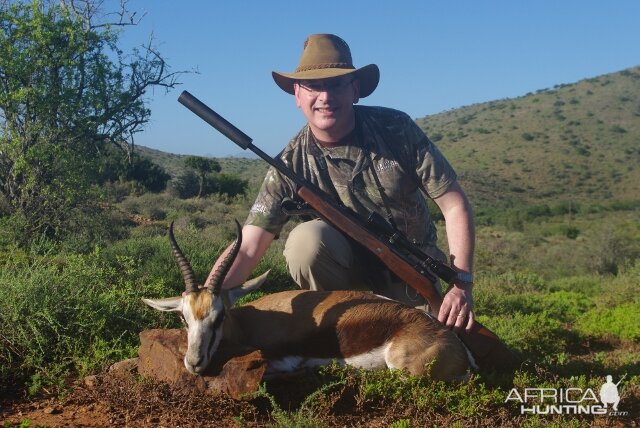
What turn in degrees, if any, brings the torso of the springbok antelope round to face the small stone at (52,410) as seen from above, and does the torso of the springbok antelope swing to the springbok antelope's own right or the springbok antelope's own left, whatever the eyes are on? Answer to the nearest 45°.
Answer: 0° — it already faces it

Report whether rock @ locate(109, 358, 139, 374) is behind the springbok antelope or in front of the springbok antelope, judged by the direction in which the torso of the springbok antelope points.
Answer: in front

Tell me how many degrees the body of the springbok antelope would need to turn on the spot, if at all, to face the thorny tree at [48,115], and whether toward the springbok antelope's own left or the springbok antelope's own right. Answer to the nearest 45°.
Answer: approximately 45° to the springbok antelope's own right

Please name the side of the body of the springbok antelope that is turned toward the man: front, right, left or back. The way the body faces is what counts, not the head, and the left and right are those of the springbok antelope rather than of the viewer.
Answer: right

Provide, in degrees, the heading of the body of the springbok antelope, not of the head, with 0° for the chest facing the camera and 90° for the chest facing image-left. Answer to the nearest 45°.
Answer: approximately 90°

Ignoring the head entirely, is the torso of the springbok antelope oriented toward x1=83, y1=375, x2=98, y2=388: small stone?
yes

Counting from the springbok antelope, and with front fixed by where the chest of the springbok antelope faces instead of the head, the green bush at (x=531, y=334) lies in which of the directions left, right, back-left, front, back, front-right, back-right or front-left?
back-right

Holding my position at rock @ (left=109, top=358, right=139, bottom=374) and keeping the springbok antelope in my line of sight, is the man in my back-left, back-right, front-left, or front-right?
front-left

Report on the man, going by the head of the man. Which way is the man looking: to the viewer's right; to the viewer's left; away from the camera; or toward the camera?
toward the camera

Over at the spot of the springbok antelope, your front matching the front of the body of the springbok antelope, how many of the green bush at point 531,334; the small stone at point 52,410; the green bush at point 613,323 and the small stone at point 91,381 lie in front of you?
2

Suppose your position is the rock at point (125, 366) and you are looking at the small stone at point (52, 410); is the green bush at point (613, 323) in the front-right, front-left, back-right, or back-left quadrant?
back-left

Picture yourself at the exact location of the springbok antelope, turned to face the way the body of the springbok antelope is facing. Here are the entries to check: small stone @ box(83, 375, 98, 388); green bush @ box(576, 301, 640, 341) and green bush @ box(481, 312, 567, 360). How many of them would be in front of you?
1

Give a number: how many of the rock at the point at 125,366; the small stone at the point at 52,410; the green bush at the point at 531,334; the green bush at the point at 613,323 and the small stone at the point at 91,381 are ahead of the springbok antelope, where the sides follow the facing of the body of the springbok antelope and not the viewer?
3
